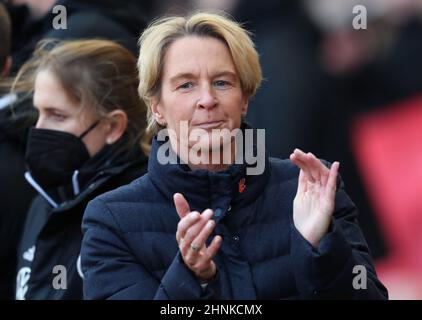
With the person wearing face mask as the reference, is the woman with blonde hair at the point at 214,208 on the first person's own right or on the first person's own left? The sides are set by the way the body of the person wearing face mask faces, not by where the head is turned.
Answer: on the first person's own left

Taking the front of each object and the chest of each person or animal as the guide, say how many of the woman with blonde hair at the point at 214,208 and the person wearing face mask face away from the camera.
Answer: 0

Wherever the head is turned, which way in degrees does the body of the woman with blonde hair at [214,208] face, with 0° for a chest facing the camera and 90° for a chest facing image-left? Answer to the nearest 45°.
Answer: approximately 0°

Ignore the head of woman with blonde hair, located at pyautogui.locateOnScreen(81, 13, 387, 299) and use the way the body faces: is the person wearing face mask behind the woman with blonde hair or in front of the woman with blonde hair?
behind
